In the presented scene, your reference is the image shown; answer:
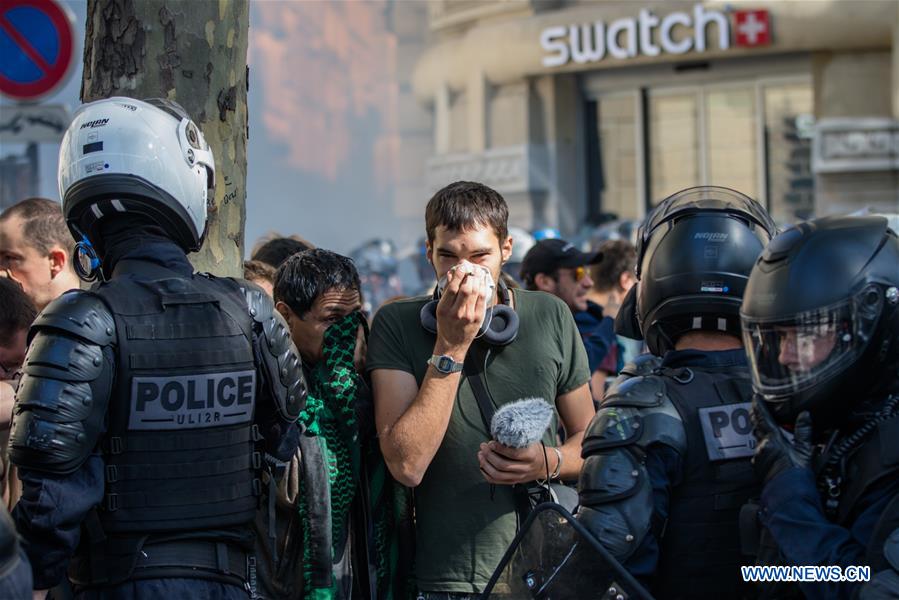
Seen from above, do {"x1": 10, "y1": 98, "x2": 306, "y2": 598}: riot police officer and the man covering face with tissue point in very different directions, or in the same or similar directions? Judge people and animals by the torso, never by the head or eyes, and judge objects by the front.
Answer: very different directions

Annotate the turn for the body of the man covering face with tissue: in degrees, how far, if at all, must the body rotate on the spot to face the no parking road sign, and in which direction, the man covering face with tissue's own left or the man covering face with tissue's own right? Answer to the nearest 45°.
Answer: approximately 135° to the man covering face with tissue's own right

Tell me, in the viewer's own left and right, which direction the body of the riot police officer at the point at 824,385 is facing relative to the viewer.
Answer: facing the viewer and to the left of the viewer

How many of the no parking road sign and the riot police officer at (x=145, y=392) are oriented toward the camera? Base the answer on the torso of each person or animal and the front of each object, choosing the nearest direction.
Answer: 1

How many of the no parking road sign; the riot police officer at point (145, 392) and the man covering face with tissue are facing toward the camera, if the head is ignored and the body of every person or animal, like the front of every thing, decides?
2

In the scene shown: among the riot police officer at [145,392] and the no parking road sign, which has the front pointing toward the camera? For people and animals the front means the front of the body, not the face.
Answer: the no parking road sign

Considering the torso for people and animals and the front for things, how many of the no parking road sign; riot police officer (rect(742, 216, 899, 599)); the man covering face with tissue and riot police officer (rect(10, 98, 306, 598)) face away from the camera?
1

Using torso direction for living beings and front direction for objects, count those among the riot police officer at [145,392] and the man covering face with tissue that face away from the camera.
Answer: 1

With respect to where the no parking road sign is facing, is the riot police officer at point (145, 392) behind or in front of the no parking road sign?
in front

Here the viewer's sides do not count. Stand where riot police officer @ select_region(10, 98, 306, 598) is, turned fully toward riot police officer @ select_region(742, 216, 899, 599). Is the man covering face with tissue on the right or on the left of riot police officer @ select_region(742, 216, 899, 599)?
left

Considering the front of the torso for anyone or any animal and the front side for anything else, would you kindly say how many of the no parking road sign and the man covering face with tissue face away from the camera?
0

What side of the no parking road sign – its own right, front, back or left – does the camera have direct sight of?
front

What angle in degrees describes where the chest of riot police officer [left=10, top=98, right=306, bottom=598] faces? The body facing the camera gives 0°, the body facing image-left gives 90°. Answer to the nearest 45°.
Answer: approximately 180°

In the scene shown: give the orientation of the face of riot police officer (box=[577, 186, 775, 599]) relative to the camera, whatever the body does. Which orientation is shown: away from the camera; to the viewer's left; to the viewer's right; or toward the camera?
away from the camera

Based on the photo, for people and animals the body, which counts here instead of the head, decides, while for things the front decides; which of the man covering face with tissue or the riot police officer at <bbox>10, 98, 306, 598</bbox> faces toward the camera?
the man covering face with tissue

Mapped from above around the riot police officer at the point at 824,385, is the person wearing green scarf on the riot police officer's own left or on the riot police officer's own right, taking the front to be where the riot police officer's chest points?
on the riot police officer's own right
